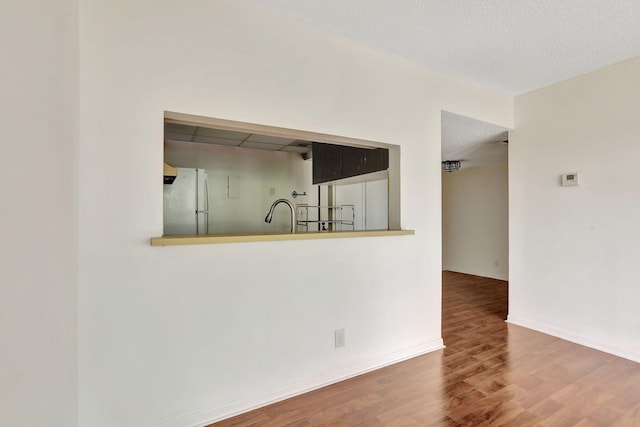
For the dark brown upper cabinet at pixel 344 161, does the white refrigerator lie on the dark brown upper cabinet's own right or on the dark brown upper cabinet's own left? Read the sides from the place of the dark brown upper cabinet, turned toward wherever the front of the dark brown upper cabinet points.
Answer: on the dark brown upper cabinet's own right

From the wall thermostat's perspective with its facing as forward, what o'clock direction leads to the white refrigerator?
The white refrigerator is roughly at 2 o'clock from the wall thermostat.

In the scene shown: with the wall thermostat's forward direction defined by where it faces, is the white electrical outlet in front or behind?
in front

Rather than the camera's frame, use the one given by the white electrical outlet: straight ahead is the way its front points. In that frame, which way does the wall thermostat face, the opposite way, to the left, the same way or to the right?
to the right

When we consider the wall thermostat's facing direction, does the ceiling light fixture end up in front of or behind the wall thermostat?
behind

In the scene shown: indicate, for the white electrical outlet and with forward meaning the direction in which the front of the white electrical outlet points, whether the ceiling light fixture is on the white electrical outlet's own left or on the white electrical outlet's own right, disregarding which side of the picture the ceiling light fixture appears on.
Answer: on the white electrical outlet's own left

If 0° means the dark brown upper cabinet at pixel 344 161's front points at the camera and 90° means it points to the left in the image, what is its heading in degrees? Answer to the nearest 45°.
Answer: approximately 315°

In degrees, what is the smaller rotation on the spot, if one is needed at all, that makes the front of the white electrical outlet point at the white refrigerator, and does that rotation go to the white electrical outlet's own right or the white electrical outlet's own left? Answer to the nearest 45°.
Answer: approximately 180°

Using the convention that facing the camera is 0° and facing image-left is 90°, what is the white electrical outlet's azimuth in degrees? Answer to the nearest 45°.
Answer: approximately 315°

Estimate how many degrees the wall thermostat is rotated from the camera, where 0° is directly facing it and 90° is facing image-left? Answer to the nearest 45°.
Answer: approximately 0°
